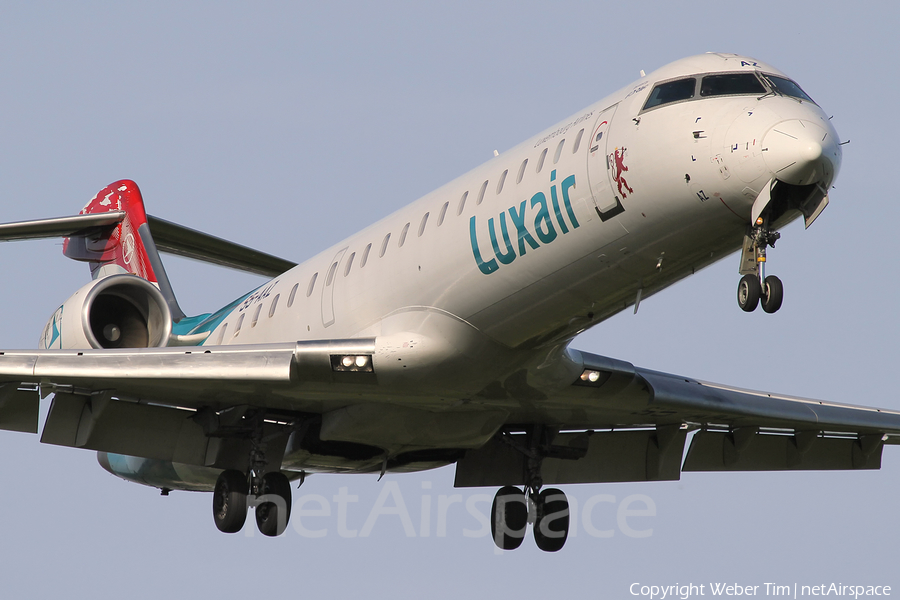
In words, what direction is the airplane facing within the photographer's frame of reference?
facing the viewer and to the right of the viewer
